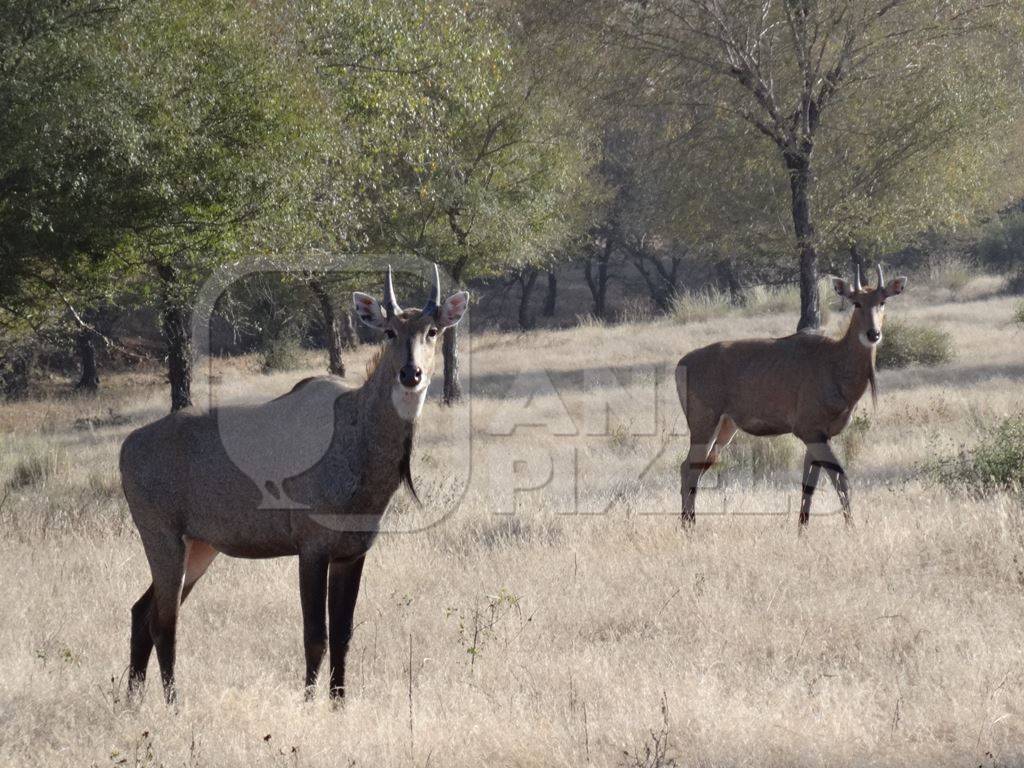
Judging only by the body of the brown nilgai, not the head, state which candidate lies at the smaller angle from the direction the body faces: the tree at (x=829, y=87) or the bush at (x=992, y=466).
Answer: the bush

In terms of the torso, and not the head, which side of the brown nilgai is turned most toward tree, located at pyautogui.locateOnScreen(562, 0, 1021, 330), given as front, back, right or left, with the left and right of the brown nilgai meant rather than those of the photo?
left

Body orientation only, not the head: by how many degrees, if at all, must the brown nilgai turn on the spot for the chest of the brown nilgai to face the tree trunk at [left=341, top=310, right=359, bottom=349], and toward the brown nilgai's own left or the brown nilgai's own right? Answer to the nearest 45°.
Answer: approximately 135° to the brown nilgai's own left

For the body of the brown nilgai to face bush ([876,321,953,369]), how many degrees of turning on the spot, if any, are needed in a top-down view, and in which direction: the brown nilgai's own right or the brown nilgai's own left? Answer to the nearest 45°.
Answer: approximately 90° to the brown nilgai's own left

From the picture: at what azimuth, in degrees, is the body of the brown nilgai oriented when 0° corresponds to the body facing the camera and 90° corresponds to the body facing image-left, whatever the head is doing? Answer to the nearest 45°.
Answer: approximately 270°

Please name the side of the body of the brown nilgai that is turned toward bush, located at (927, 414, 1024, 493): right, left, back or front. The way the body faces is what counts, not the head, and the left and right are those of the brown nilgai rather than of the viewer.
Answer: front

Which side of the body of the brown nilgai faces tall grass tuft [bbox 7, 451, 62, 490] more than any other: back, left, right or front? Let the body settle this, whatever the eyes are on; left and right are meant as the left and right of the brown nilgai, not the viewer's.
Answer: back

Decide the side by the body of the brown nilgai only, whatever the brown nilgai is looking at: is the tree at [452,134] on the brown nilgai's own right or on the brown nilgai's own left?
on the brown nilgai's own left

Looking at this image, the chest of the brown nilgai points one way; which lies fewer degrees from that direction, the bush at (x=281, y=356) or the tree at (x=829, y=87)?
the tree

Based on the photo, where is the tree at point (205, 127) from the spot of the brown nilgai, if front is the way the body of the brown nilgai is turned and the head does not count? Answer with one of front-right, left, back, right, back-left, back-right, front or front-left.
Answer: back

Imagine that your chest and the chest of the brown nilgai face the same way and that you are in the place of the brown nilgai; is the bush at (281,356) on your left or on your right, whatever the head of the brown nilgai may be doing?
on your left

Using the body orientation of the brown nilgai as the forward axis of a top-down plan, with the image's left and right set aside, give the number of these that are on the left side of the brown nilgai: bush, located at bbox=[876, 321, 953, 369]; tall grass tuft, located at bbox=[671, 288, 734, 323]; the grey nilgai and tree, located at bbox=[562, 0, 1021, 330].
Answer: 3

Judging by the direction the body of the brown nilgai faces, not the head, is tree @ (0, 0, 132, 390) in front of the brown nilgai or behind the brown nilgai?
behind
